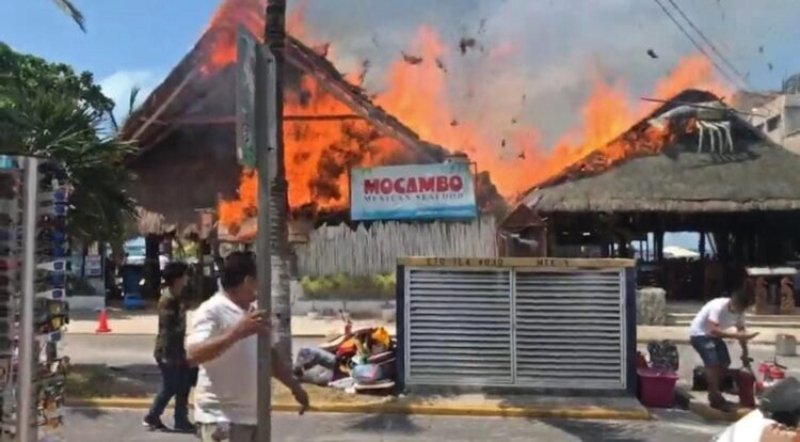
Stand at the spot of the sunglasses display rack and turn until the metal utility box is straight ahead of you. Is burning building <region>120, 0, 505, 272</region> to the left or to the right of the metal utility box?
left

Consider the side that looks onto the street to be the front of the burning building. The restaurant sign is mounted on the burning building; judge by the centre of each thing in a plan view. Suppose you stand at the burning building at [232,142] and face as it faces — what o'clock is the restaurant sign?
The restaurant sign is roughly at 10 o'clock from the burning building.

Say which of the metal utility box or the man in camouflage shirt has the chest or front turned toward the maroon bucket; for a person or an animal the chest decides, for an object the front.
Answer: the man in camouflage shirt

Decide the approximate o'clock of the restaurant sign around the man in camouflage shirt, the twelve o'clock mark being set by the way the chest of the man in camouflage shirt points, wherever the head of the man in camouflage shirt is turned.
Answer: The restaurant sign is roughly at 10 o'clock from the man in camouflage shirt.

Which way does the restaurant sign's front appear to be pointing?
toward the camera

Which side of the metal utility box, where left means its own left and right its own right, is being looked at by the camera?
front

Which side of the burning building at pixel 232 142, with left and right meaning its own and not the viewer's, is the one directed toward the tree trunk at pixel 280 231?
front

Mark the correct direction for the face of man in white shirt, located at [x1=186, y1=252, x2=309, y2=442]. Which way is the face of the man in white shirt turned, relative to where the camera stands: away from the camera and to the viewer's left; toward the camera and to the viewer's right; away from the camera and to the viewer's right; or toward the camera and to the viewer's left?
toward the camera and to the viewer's right

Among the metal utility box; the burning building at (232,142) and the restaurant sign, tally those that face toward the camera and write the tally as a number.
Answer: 3

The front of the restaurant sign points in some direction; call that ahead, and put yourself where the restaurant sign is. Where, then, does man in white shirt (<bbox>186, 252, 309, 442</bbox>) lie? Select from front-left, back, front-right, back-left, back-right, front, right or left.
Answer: front

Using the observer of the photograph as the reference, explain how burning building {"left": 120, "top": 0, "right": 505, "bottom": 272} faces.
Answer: facing the viewer

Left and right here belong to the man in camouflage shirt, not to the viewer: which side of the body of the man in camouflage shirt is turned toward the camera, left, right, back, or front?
right

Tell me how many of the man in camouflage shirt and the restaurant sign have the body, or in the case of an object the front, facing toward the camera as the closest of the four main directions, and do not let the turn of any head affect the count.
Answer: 1
